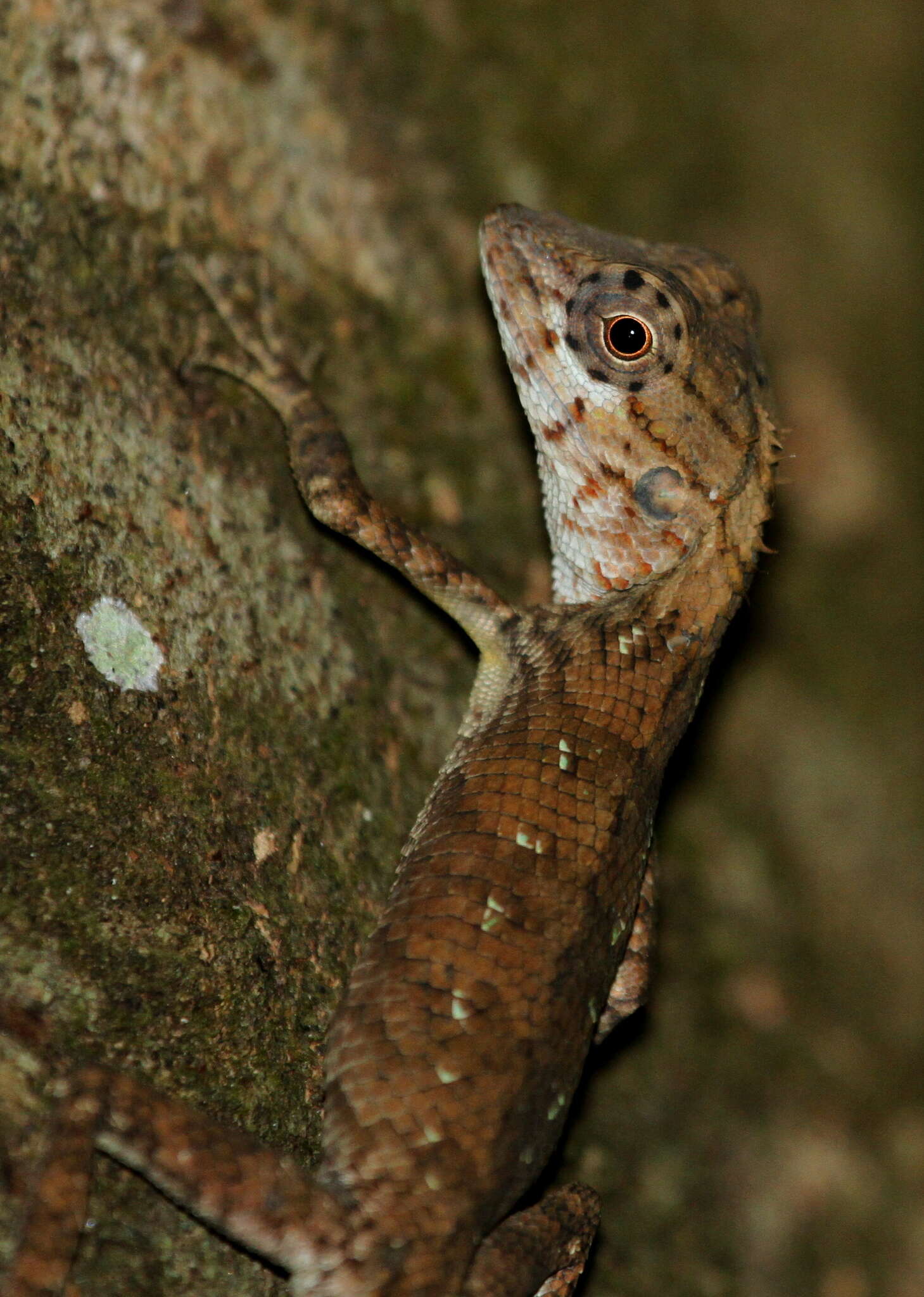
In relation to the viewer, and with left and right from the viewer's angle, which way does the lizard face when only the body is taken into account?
facing away from the viewer and to the left of the viewer
